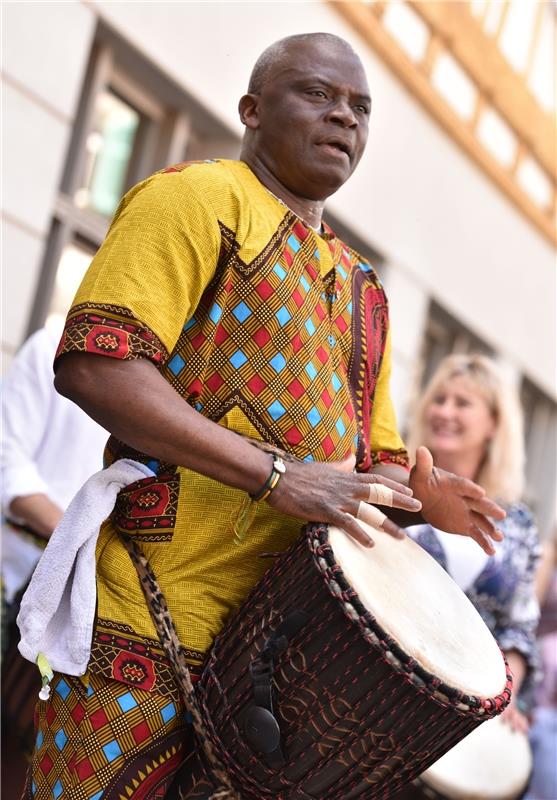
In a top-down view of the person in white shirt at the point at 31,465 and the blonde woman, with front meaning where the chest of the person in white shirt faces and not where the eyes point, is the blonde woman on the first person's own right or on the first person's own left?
on the first person's own left

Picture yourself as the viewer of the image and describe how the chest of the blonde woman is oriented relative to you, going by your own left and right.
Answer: facing the viewer and to the left of the viewer

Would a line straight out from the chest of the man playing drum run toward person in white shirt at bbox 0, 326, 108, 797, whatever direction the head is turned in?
no

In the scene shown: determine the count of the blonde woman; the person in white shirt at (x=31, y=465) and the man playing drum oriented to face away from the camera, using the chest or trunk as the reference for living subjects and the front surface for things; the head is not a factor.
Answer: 0

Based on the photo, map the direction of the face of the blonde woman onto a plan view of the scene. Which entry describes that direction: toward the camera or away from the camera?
toward the camera

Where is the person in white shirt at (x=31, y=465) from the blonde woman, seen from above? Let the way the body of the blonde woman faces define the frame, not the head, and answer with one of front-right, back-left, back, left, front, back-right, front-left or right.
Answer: front

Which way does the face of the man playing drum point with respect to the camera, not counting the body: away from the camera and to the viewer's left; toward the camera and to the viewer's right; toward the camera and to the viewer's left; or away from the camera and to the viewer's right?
toward the camera and to the viewer's right

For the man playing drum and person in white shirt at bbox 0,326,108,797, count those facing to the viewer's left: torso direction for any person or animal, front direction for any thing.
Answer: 0

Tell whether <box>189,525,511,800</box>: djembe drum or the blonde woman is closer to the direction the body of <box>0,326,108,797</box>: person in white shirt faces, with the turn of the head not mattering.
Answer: the djembe drum

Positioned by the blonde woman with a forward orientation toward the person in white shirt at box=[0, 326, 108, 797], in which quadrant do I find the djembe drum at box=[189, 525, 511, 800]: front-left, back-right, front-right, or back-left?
front-left

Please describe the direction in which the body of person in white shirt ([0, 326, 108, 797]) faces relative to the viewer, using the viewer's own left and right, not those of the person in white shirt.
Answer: facing the viewer and to the right of the viewer

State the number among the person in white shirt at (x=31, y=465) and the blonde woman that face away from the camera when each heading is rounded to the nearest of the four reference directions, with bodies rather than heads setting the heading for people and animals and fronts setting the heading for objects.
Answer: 0
